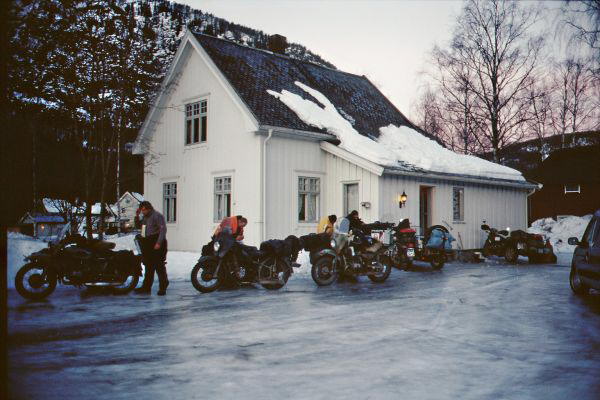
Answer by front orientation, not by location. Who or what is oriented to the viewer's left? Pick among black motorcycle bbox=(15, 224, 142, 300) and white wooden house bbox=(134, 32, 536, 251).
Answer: the black motorcycle

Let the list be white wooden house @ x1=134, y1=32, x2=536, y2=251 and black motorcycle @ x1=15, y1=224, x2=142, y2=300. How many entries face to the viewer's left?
1

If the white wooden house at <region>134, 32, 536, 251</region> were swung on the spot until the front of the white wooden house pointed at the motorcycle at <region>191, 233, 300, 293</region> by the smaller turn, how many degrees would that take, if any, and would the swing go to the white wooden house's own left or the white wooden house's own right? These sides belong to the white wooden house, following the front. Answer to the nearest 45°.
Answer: approximately 45° to the white wooden house's own right

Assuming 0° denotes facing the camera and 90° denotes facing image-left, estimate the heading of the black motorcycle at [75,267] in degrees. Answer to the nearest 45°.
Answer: approximately 90°

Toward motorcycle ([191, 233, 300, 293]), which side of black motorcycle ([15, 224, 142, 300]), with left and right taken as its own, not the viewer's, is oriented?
back

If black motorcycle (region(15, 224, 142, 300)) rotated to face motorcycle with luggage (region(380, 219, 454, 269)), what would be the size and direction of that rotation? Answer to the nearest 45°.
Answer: approximately 135° to its right

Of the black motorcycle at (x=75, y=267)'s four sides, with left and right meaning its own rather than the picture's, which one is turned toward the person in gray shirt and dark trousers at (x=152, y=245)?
back

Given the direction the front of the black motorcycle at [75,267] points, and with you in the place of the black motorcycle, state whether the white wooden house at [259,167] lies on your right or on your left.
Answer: on your right

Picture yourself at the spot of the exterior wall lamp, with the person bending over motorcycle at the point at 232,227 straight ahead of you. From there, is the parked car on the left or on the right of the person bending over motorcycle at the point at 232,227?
left
